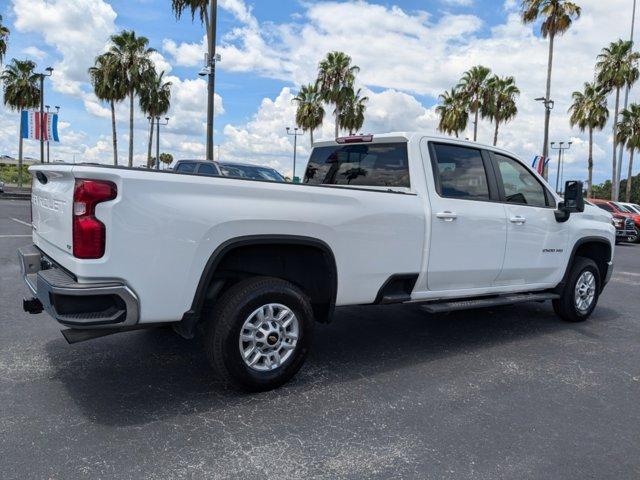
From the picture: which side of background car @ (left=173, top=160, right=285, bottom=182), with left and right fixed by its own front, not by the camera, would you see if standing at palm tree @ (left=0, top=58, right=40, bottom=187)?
back

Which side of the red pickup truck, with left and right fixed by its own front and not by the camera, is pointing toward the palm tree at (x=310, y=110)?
back

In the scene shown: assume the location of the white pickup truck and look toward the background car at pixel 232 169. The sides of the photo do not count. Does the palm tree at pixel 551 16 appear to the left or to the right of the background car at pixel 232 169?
right

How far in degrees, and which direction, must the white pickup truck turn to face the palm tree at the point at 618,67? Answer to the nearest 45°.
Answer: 0° — it already faces it

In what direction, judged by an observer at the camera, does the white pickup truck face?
facing away from the viewer and to the right of the viewer

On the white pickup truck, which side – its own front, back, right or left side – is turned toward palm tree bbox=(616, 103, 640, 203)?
front

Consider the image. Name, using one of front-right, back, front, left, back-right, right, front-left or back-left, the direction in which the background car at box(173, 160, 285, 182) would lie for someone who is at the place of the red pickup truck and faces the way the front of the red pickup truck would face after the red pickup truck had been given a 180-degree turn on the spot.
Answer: left

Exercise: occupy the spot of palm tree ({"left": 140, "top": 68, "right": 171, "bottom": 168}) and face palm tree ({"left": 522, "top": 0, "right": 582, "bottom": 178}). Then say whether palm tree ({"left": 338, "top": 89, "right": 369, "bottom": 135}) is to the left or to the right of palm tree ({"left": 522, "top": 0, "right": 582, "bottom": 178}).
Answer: left

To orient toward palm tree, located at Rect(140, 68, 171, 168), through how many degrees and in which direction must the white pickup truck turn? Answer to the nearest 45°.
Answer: approximately 45° to its left

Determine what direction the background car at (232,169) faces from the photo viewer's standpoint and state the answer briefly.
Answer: facing the viewer and to the right of the viewer

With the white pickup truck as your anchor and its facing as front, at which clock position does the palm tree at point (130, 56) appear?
The palm tree is roughly at 10 o'clock from the white pickup truck.

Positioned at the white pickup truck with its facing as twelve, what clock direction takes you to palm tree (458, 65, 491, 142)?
The palm tree is roughly at 11 o'clock from the white pickup truck.

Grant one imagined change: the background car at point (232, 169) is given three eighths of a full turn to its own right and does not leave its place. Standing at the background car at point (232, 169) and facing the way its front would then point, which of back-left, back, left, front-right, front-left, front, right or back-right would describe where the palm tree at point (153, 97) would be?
right

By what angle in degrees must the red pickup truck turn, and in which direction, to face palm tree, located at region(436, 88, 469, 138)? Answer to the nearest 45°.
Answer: approximately 180°
